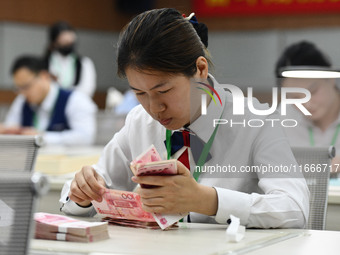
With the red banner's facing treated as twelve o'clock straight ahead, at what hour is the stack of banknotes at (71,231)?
The stack of banknotes is roughly at 12 o'clock from the red banner.

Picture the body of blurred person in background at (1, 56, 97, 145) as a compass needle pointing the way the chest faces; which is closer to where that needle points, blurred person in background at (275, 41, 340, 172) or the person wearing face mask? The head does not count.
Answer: the blurred person in background

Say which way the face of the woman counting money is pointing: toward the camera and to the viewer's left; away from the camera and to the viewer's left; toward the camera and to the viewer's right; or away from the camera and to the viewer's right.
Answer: toward the camera and to the viewer's left

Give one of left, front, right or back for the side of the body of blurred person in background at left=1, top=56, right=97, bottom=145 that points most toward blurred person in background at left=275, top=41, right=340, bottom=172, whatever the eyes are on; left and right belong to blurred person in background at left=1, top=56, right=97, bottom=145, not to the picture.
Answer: left

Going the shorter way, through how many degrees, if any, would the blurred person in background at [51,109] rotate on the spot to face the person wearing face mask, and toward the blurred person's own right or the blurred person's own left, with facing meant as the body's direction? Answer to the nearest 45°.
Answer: approximately 135° to the blurred person's own right

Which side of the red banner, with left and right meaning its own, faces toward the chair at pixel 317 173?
front

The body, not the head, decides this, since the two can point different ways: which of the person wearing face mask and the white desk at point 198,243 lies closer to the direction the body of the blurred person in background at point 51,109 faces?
the white desk

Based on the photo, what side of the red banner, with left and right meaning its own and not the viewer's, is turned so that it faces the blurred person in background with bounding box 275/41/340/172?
front

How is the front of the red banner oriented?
toward the camera

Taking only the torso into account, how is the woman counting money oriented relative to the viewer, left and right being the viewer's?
facing the viewer and to the left of the viewer

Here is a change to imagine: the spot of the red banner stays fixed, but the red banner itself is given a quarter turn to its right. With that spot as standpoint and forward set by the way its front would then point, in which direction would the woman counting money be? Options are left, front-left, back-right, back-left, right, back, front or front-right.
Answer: left

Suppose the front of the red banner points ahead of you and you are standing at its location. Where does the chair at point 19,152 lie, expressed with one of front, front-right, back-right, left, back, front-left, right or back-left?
front

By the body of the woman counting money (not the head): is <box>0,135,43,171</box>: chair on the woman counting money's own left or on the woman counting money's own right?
on the woman counting money's own right

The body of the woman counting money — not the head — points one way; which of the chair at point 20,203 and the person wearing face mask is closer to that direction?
the chair

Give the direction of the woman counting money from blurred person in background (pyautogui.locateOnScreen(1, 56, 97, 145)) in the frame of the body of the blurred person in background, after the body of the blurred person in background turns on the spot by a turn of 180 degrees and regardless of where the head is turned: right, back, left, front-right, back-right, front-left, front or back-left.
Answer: back-right
